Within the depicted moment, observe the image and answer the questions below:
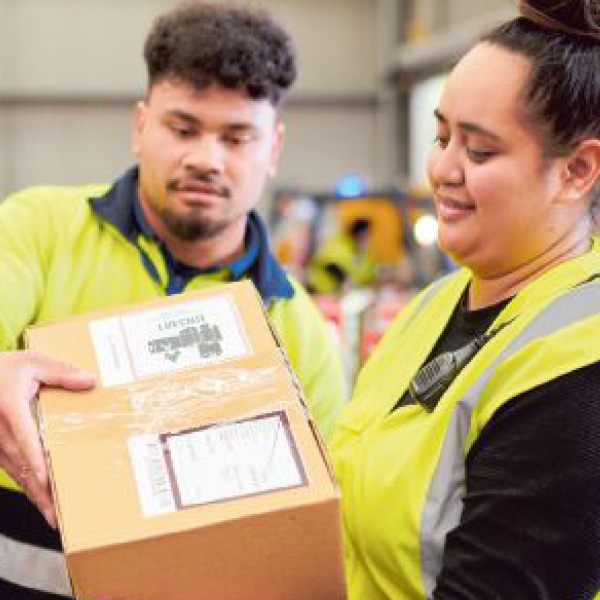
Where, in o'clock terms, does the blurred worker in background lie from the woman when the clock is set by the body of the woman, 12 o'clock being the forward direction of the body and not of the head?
The blurred worker in background is roughly at 4 o'clock from the woman.

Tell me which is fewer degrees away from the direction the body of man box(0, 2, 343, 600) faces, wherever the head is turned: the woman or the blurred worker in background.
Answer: the woman

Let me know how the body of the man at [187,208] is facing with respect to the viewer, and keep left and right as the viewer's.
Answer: facing the viewer

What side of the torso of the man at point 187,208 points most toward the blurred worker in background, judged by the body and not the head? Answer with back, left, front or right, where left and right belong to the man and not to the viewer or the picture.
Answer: back

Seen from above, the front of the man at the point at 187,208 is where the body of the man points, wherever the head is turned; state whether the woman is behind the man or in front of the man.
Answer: in front

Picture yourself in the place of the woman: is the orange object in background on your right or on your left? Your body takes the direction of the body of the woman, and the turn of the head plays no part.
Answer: on your right

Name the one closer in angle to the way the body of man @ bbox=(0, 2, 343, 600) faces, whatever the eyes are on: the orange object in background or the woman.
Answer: the woman

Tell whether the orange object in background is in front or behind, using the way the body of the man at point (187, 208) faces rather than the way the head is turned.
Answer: behind

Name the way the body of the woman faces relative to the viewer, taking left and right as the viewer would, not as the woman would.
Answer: facing the viewer and to the left of the viewer

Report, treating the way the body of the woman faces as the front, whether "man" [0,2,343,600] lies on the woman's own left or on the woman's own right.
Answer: on the woman's own right

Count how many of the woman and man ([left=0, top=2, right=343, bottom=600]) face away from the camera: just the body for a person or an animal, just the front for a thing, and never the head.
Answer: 0
